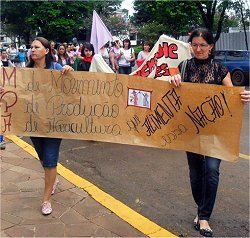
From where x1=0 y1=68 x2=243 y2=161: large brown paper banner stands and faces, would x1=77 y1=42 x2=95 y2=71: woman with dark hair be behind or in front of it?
behind

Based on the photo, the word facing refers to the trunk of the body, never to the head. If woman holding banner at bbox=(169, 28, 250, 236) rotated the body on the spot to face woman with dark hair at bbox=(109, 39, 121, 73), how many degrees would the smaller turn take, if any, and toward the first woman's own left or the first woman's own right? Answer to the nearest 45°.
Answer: approximately 180°

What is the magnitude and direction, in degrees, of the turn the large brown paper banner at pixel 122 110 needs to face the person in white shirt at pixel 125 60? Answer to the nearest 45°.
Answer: approximately 180°

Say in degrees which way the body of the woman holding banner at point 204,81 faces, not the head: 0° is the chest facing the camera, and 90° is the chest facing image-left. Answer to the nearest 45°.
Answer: approximately 0°

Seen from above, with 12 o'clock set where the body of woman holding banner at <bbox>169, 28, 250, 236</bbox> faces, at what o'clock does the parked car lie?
The parked car is roughly at 6 o'clock from the woman holding banner.

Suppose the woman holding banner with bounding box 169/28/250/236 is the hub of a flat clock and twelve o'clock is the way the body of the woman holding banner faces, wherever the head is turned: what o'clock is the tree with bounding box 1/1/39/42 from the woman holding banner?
The tree is roughly at 5 o'clock from the woman holding banner.

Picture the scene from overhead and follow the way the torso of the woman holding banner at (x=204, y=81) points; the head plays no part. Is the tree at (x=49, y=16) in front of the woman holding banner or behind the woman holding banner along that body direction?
behind

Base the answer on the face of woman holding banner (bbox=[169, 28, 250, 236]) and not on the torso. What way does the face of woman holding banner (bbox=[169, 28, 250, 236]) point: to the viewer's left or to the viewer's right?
to the viewer's left

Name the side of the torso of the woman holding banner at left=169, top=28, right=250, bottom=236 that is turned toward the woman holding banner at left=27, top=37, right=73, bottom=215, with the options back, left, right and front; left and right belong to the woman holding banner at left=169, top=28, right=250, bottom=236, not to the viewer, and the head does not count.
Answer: right
